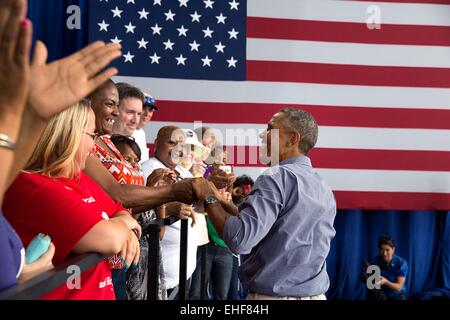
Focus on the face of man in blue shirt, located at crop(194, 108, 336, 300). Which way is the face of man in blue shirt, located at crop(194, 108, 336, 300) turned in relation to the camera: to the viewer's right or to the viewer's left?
to the viewer's left

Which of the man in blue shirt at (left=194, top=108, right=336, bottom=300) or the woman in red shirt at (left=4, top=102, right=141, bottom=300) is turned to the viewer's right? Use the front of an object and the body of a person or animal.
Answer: the woman in red shirt

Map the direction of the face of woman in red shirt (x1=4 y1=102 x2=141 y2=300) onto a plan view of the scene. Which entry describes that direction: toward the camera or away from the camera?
away from the camera

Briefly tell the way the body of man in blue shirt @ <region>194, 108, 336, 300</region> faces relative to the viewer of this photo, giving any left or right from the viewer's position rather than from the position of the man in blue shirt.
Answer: facing away from the viewer and to the left of the viewer

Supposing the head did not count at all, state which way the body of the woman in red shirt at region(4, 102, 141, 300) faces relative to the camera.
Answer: to the viewer's right

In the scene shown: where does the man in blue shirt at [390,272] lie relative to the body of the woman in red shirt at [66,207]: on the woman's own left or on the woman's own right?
on the woman's own left

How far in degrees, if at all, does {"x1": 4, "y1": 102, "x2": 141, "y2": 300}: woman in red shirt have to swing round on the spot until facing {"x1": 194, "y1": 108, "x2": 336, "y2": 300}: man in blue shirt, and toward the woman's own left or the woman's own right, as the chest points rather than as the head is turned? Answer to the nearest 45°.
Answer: approximately 45° to the woman's own left

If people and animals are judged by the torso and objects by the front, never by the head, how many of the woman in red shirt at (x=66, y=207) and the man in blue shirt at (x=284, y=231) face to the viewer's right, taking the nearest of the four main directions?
1
